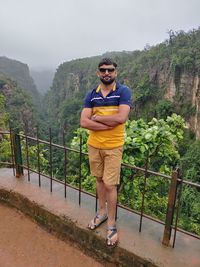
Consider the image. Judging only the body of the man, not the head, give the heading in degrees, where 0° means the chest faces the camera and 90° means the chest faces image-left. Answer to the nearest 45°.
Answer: approximately 0°
